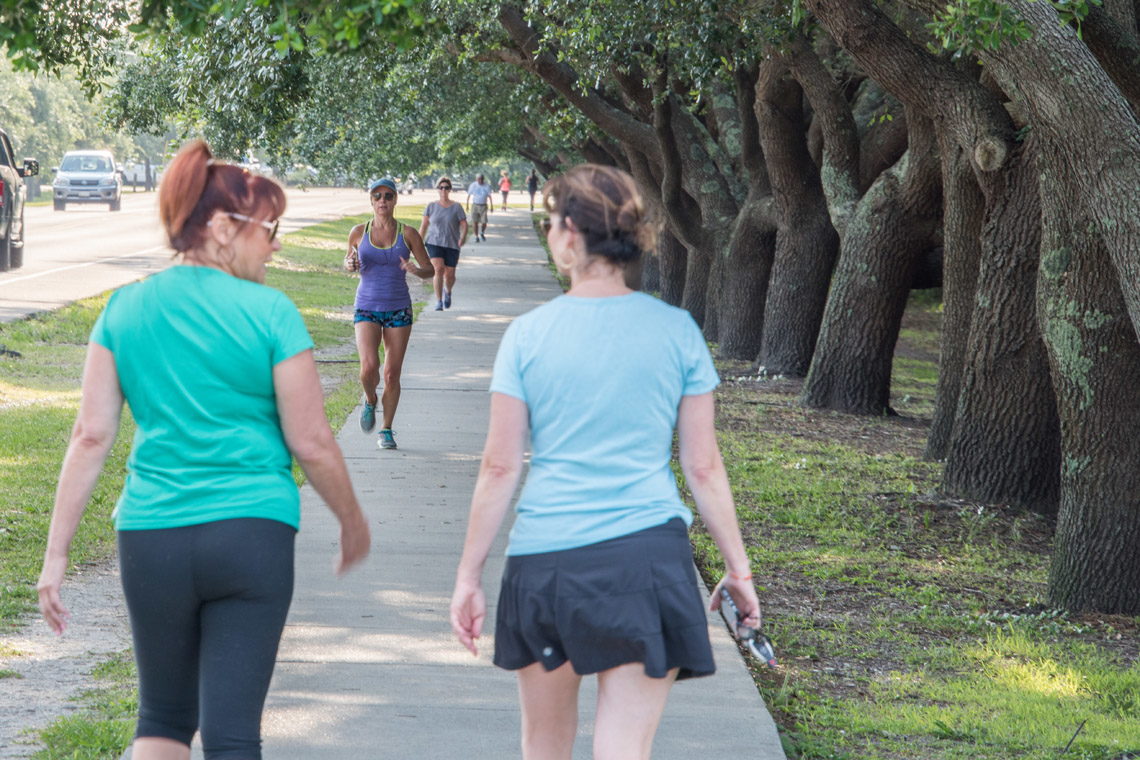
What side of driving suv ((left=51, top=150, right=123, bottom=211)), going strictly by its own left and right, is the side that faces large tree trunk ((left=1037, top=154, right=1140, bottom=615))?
front

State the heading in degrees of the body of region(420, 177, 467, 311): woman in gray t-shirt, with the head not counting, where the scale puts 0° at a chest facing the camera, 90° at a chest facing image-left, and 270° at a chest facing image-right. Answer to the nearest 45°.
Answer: approximately 0°

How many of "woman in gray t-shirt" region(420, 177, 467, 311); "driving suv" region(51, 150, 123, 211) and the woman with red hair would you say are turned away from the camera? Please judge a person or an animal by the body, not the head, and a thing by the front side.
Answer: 1

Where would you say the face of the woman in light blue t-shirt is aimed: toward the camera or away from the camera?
away from the camera

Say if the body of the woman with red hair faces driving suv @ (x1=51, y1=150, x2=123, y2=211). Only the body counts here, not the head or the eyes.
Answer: yes

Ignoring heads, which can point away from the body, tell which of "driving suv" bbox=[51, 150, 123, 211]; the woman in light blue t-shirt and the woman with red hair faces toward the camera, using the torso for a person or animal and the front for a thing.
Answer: the driving suv

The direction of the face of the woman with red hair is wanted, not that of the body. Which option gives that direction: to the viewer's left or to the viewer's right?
to the viewer's right

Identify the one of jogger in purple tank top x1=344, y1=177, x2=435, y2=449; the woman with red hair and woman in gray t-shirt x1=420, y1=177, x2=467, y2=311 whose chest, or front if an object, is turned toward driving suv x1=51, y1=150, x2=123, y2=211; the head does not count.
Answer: the woman with red hair

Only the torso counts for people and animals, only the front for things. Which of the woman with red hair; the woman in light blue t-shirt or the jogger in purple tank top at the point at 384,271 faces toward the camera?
the jogger in purple tank top

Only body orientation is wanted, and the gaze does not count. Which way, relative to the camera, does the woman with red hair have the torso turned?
away from the camera

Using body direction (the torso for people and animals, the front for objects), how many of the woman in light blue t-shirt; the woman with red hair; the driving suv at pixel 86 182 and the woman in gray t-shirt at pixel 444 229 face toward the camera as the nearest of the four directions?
2

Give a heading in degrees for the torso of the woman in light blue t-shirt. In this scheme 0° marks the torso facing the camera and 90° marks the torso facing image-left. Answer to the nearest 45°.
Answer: approximately 180°
